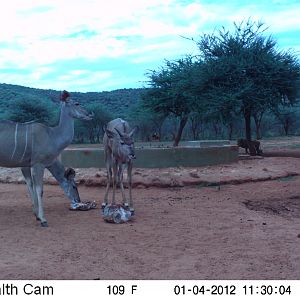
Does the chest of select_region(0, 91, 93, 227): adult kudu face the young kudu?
yes

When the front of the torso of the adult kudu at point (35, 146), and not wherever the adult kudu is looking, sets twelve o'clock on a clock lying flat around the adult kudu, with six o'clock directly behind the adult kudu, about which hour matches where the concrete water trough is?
The concrete water trough is roughly at 10 o'clock from the adult kudu.

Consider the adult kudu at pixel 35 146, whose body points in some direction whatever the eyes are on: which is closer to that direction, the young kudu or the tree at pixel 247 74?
the young kudu

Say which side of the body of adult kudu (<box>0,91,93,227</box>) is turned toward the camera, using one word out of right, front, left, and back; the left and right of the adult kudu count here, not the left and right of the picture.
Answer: right

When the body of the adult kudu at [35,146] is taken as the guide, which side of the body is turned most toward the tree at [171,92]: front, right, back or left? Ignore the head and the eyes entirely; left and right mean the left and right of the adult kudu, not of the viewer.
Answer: left

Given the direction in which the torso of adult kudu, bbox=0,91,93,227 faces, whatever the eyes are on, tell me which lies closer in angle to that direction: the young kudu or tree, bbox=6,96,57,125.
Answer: the young kudu

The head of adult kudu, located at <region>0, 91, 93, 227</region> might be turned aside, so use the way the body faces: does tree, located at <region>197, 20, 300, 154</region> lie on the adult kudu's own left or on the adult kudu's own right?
on the adult kudu's own left

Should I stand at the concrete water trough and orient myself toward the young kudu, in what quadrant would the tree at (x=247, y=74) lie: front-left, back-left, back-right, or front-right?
back-left

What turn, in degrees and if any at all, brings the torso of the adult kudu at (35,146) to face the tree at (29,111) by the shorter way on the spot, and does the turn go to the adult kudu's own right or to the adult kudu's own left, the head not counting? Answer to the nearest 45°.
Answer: approximately 90° to the adult kudu's own left
